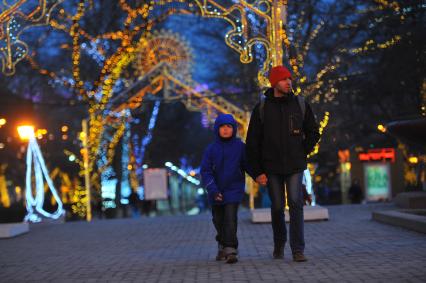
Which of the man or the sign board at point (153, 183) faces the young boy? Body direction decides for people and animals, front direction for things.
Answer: the sign board

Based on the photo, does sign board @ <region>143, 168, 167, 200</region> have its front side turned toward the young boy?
yes

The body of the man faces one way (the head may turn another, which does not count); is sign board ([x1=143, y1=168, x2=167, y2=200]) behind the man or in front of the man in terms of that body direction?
behind

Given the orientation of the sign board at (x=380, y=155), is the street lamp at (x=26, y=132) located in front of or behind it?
in front

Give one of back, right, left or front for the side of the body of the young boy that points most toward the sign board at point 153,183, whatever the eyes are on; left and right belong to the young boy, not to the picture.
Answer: back

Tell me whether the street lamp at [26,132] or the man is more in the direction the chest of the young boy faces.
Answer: the man

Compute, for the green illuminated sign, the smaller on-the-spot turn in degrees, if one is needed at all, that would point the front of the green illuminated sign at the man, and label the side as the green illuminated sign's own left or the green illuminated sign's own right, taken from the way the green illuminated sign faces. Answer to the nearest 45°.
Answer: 0° — it already faces them

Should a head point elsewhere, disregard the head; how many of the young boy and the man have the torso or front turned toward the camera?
2

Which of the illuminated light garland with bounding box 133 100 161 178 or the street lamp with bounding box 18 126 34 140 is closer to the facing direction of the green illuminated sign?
the street lamp

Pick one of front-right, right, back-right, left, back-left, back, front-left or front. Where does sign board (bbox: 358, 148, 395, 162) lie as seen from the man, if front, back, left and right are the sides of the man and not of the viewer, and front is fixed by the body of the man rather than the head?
back
